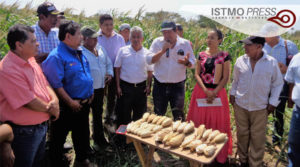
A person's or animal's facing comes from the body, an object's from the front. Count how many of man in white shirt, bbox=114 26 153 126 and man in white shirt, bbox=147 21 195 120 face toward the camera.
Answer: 2

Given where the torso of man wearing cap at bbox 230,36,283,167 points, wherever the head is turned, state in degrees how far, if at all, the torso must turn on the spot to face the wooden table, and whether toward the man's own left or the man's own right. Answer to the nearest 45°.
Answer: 0° — they already face it

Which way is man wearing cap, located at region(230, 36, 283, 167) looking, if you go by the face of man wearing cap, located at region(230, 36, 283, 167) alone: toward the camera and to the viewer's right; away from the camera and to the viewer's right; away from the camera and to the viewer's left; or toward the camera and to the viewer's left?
toward the camera and to the viewer's left

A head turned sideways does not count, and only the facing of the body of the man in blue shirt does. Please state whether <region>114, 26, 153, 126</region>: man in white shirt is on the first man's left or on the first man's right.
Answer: on the first man's left

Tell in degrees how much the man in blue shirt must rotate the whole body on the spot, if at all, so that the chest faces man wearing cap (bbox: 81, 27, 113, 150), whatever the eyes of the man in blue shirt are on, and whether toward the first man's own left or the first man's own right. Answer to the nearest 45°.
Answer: approximately 90° to the first man's own left

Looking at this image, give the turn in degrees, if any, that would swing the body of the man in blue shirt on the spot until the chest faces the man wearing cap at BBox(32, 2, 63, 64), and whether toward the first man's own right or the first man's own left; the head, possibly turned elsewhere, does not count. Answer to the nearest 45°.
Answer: approximately 135° to the first man's own left

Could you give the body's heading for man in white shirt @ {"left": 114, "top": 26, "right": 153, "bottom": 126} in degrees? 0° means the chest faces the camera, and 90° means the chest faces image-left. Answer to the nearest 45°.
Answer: approximately 0°

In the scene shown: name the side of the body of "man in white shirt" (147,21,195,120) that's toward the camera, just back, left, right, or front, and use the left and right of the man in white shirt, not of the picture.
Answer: front

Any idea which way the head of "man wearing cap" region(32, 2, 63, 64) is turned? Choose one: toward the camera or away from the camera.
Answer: toward the camera

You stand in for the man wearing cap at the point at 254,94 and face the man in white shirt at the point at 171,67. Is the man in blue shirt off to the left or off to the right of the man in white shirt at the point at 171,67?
left

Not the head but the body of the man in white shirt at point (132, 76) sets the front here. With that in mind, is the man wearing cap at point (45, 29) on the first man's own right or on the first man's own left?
on the first man's own right

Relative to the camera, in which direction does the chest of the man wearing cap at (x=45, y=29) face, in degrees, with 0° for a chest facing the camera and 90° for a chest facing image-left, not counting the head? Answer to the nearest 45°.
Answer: approximately 315°

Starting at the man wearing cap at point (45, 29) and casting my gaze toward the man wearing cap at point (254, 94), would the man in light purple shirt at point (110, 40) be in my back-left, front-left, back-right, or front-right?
front-left

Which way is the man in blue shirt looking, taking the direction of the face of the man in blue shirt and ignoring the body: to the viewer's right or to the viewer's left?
to the viewer's right

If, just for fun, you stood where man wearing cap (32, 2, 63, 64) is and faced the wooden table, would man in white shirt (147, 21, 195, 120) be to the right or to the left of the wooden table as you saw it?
left

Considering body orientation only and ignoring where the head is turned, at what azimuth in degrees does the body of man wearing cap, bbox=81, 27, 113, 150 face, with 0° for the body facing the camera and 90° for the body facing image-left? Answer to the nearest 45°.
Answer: approximately 315°

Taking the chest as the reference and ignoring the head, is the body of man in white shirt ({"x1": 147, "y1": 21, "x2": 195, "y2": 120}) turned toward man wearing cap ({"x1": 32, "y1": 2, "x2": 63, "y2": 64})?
no

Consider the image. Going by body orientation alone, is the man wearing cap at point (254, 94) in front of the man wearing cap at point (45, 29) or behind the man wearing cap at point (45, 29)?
in front

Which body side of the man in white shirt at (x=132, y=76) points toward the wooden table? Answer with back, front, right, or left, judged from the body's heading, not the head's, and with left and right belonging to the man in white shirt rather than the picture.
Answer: front
